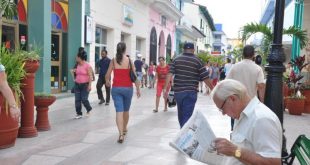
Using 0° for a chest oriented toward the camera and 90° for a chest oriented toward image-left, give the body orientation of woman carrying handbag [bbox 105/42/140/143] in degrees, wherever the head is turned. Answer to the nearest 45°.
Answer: approximately 180°

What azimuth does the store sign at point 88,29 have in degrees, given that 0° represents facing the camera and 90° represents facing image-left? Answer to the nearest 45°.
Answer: approximately 315°

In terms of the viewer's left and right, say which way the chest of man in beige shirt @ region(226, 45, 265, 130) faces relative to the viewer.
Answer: facing away from the viewer

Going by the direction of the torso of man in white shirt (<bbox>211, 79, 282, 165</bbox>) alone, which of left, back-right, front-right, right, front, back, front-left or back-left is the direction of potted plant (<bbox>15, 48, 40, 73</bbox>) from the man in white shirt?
front-right

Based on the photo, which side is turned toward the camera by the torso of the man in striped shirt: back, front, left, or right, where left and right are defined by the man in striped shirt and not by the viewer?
back

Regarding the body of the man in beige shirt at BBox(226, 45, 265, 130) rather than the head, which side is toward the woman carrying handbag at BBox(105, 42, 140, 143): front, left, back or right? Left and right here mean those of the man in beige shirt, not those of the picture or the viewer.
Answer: left

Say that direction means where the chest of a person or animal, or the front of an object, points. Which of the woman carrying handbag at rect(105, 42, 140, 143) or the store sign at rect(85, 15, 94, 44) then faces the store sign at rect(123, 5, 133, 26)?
the woman carrying handbag

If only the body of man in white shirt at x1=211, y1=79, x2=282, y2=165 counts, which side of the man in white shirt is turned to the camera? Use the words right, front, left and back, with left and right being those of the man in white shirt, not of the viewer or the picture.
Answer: left

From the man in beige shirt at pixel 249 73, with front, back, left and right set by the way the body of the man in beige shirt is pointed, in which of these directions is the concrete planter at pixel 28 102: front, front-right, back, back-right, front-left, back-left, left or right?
left

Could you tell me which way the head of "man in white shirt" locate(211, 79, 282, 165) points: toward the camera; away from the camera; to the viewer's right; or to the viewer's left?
to the viewer's left

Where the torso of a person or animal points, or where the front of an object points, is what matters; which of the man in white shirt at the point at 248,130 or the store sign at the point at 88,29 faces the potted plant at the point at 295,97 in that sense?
the store sign

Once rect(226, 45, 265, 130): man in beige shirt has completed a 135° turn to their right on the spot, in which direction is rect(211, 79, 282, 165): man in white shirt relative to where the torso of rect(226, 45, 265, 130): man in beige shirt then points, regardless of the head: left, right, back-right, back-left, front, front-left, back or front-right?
front-right

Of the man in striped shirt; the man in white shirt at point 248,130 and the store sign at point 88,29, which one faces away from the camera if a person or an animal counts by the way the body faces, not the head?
the man in striped shirt

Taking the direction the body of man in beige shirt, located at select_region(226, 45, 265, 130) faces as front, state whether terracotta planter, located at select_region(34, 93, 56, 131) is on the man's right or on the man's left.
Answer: on the man's left

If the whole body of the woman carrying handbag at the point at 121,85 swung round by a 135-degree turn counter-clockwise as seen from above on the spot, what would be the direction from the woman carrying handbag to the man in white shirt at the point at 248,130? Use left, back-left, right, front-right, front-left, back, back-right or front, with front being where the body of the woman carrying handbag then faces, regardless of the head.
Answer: front-left

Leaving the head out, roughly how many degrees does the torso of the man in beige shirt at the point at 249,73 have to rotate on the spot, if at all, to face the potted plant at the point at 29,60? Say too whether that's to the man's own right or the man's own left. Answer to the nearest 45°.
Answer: approximately 90° to the man's own left

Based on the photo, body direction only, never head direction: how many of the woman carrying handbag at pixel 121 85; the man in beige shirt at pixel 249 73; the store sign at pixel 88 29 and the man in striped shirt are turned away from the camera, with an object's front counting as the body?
3
